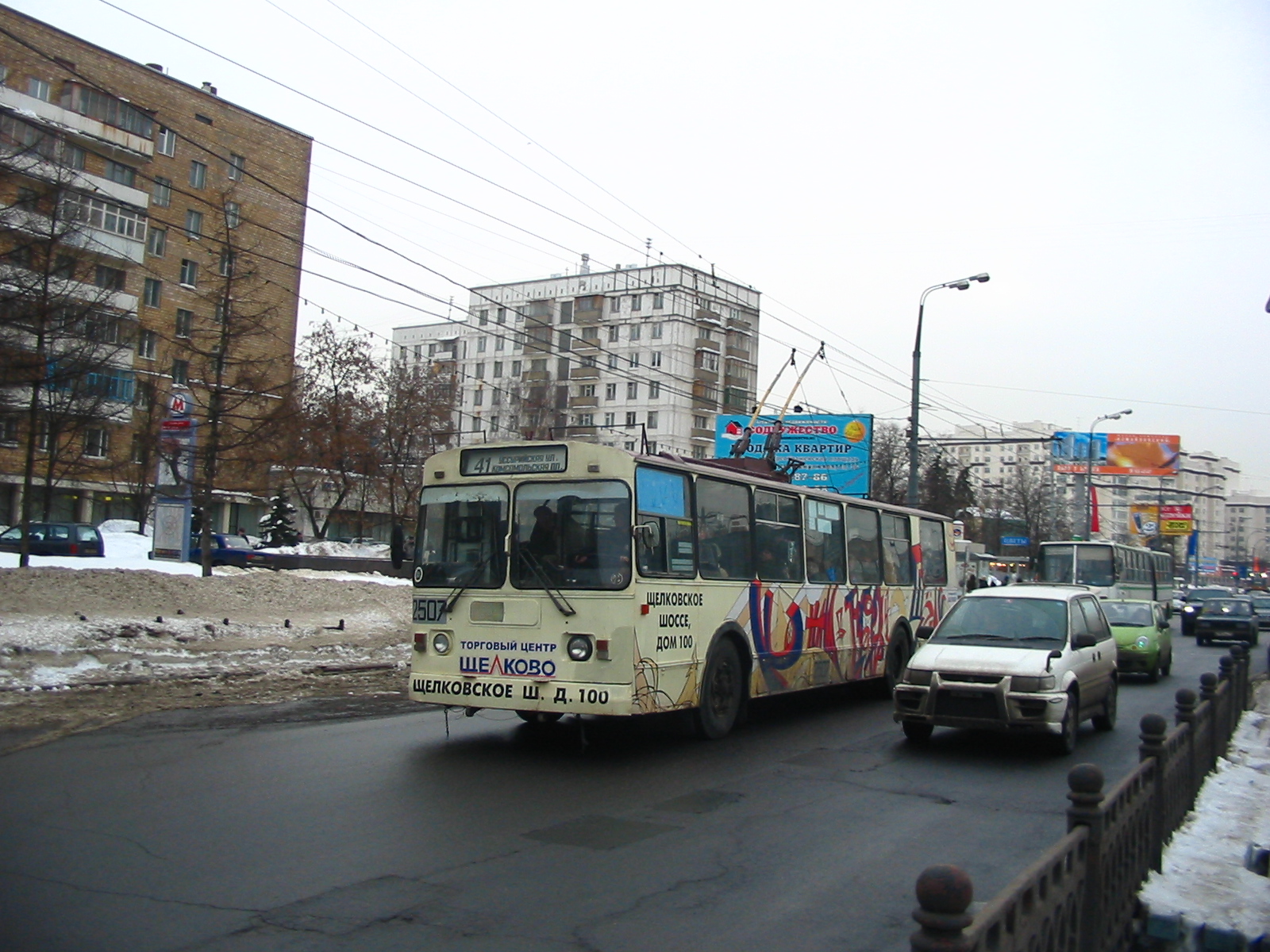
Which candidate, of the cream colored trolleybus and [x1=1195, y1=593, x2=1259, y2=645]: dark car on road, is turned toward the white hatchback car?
the dark car on road

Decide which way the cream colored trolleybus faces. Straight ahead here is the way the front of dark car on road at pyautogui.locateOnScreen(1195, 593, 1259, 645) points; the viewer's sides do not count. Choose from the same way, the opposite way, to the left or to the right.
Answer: the same way

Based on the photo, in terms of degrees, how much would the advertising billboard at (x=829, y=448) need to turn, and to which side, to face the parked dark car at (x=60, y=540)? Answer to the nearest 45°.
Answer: approximately 90° to its right

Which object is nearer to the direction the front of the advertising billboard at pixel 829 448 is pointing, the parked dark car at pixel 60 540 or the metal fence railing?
the metal fence railing

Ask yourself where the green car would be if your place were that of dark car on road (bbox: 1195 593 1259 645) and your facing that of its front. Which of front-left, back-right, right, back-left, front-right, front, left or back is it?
front

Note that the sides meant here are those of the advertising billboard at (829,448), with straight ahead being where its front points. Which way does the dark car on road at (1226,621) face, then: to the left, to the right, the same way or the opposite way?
the same way

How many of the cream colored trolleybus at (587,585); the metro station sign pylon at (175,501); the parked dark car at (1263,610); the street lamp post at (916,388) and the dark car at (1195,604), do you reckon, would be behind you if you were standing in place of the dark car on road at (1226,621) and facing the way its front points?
2

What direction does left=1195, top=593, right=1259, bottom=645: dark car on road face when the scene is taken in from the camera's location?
facing the viewer

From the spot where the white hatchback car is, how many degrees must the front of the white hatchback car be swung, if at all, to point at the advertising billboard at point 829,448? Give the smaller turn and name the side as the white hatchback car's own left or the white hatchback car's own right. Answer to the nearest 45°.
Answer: approximately 135° to the white hatchback car's own right

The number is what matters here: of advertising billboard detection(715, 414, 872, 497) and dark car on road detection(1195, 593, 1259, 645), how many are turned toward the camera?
2

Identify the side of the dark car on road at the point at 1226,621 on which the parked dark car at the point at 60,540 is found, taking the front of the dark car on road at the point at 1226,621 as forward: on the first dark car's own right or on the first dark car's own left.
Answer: on the first dark car's own right

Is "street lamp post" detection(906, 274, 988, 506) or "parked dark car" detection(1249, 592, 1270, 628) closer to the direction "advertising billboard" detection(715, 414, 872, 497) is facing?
the street lamp post

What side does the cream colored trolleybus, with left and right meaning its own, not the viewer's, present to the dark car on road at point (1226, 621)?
back

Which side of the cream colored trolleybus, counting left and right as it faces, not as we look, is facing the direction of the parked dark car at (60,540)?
right

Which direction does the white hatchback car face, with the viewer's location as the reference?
facing the viewer and to the left of the viewer

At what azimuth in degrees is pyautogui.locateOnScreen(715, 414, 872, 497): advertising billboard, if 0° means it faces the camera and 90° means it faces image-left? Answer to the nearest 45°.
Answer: approximately 0°

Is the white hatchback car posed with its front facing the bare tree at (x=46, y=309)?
no

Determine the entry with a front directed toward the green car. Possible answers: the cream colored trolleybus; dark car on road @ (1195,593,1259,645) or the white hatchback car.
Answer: the dark car on road

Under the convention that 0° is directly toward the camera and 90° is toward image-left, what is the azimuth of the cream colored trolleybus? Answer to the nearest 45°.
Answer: approximately 45°
